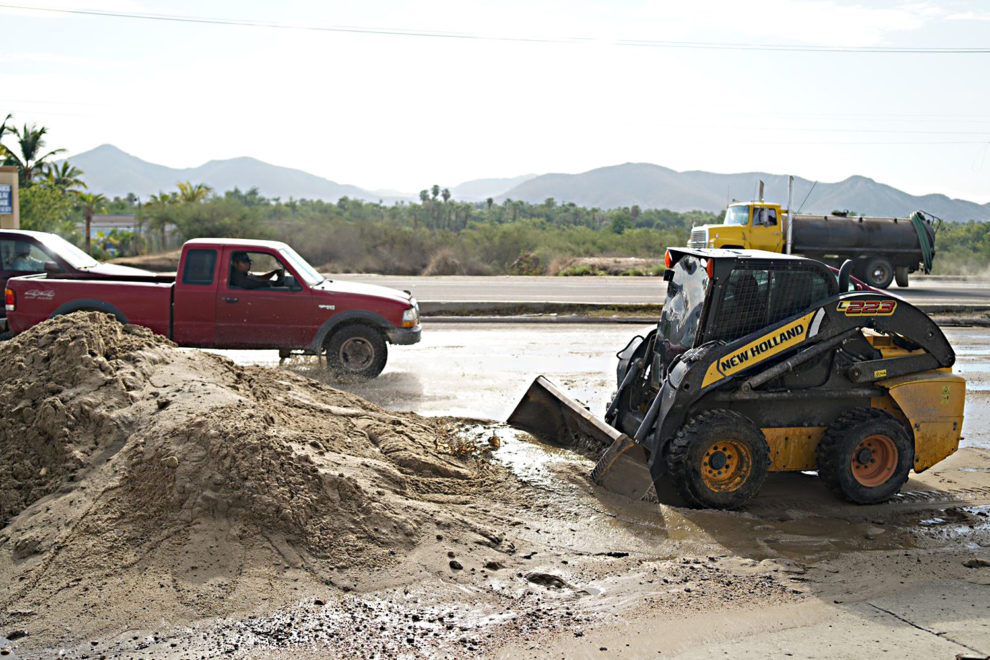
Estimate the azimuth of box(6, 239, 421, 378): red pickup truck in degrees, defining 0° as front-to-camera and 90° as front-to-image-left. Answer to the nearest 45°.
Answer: approximately 270°

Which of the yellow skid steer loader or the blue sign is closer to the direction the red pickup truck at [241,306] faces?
the yellow skid steer loader

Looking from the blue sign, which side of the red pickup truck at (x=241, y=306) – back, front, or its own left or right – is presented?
left

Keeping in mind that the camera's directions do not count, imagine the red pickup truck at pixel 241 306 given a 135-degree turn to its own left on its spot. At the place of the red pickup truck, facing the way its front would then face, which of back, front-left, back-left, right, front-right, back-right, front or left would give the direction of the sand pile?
back-left

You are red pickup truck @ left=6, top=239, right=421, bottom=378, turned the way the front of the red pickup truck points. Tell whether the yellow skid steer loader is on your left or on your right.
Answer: on your right

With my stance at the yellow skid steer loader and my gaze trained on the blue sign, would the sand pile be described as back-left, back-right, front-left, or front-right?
front-left
